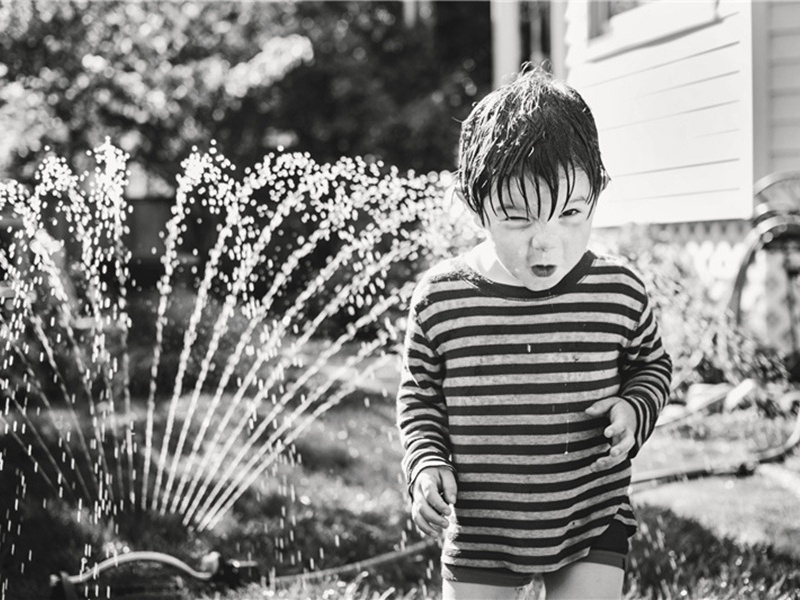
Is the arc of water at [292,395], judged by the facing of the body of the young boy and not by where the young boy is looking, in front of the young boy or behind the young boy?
behind

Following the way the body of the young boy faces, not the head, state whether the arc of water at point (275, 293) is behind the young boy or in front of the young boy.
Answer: behind

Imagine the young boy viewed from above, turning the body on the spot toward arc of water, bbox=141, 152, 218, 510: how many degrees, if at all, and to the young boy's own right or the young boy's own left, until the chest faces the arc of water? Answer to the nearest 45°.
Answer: approximately 135° to the young boy's own right

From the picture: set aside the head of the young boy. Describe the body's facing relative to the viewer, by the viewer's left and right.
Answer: facing the viewer

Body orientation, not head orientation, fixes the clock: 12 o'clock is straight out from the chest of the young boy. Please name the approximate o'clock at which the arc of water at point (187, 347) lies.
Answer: The arc of water is roughly at 5 o'clock from the young boy.

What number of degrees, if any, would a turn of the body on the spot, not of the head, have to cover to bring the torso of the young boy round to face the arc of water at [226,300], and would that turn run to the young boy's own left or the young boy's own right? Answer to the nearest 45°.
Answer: approximately 135° to the young boy's own right

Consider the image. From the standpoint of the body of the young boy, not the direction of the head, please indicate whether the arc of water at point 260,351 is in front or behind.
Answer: behind

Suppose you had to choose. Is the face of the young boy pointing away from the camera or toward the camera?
toward the camera

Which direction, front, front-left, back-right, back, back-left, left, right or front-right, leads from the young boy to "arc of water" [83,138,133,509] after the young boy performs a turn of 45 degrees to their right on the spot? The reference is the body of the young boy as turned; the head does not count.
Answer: right
